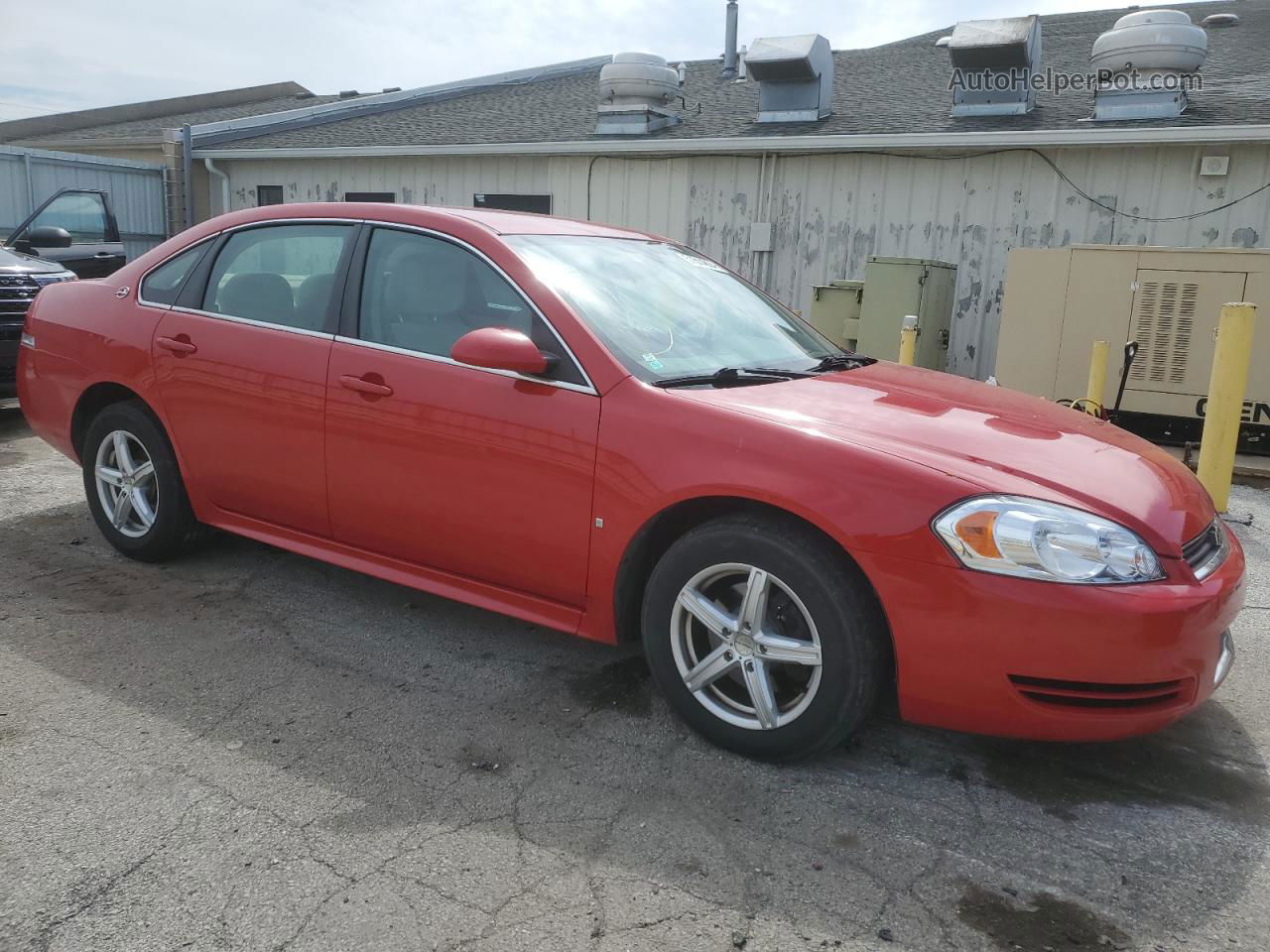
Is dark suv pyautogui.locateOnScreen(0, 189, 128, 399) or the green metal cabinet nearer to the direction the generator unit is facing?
the dark suv

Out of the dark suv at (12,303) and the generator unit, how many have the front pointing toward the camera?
2

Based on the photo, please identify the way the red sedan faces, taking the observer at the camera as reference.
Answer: facing the viewer and to the right of the viewer

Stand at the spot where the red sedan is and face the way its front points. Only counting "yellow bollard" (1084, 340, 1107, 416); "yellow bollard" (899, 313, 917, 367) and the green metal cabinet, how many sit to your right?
0

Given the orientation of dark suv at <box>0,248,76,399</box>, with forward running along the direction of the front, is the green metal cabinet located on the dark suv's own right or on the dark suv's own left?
on the dark suv's own left

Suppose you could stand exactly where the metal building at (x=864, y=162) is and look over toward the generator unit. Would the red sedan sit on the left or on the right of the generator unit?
right

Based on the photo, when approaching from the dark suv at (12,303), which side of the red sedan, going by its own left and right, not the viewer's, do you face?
back

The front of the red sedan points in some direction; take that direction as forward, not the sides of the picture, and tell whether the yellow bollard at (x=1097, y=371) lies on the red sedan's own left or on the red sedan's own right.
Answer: on the red sedan's own left

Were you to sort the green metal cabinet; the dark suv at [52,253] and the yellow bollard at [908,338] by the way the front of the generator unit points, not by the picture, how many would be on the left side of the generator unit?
0

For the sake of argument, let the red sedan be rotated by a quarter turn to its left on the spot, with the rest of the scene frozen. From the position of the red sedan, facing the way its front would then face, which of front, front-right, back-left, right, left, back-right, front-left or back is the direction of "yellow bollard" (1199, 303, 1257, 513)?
front

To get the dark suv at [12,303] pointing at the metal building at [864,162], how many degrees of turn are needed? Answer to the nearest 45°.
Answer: approximately 90° to its left

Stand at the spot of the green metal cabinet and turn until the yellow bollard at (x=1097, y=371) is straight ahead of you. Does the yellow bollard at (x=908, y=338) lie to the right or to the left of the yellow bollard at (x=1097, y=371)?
right

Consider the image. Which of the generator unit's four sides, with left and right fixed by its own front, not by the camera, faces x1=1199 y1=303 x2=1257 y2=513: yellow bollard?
front

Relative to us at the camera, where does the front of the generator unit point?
facing the viewer

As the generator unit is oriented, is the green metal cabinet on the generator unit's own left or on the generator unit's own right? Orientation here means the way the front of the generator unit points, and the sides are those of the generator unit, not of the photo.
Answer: on the generator unit's own right
